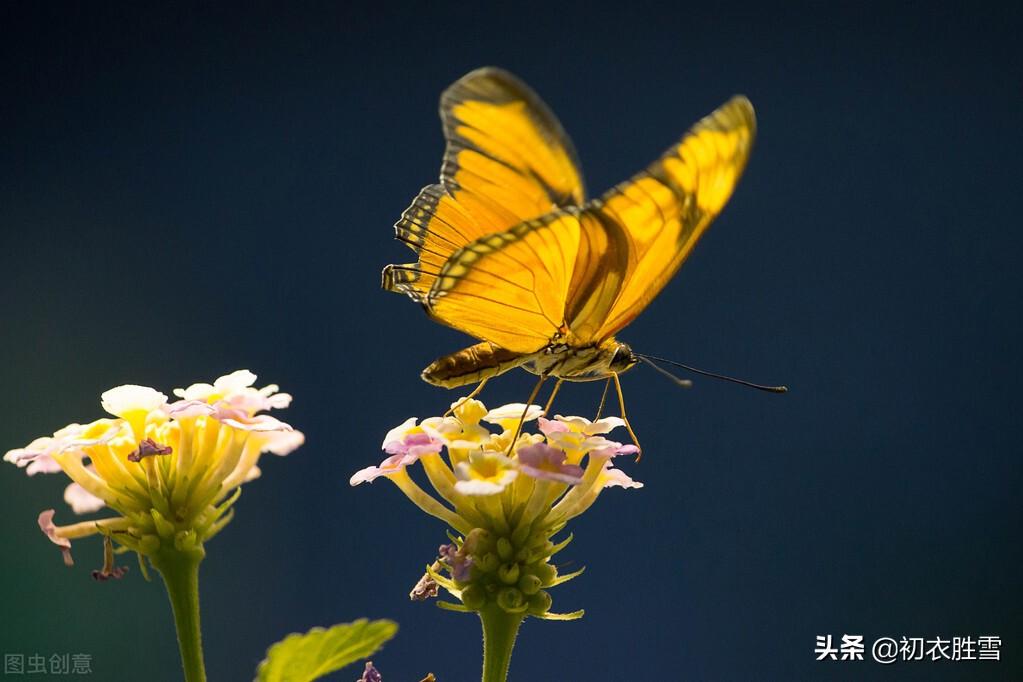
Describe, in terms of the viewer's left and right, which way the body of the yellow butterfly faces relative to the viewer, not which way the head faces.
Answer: facing to the right of the viewer
